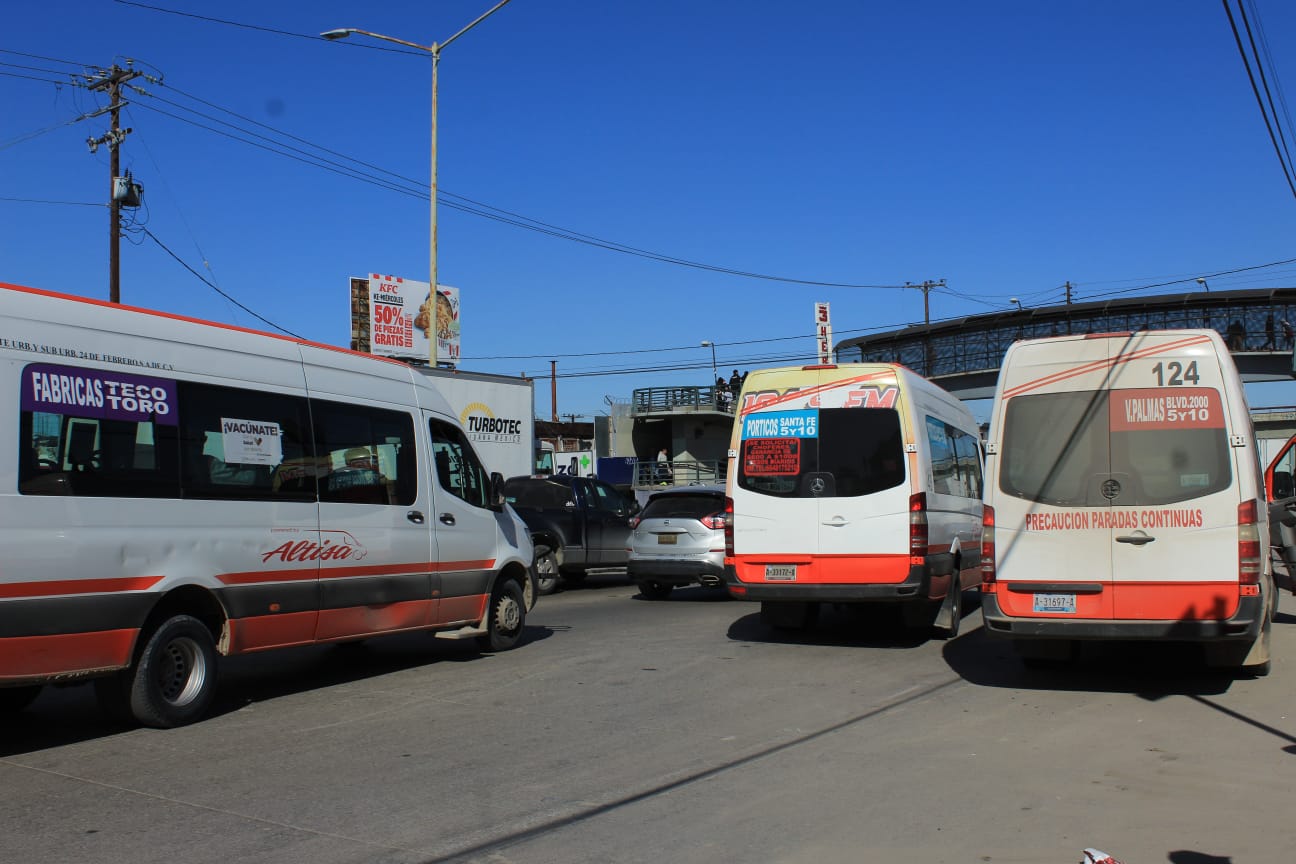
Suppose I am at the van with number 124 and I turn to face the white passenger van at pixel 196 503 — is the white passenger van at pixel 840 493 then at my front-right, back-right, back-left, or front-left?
front-right

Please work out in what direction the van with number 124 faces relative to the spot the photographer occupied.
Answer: facing away from the viewer

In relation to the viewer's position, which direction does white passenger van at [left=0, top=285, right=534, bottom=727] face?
facing away from the viewer and to the right of the viewer

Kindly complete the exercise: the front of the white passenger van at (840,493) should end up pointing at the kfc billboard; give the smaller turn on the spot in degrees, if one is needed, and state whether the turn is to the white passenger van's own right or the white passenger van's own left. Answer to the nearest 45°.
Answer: approximately 45° to the white passenger van's own left

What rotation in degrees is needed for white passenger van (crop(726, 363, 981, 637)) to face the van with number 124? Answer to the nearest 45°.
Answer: approximately 135° to its right

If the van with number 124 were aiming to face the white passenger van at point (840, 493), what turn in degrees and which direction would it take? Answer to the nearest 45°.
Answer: approximately 45° to its left

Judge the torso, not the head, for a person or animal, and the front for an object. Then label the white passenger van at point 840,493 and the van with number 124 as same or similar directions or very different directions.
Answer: same or similar directions

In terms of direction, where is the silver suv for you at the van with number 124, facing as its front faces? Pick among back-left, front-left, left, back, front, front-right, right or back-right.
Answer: front-left

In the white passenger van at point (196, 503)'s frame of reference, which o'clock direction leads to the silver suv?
The silver suv is roughly at 12 o'clock from the white passenger van.

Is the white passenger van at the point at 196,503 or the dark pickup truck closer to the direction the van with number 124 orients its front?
the dark pickup truck

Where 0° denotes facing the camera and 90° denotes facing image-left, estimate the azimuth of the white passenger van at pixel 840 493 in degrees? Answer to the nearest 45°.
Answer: approximately 180°

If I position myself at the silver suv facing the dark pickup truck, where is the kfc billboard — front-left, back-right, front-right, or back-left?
front-right

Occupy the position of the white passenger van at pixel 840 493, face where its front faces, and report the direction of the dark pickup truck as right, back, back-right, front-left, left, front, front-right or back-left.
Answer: front-left

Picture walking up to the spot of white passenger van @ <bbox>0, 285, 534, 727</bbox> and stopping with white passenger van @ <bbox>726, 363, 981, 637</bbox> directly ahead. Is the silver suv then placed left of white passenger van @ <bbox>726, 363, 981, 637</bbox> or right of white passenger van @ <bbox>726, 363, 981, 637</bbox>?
left

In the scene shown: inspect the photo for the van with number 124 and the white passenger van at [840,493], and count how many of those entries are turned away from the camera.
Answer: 2
